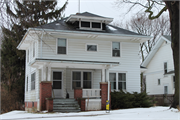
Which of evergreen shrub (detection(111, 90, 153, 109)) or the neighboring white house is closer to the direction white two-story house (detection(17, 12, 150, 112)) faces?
the evergreen shrub

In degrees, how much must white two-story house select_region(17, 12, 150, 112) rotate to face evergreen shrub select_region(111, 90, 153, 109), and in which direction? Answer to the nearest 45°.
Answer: approximately 45° to its left

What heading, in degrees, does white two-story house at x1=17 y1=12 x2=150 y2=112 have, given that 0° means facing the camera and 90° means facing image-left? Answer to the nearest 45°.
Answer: approximately 0°

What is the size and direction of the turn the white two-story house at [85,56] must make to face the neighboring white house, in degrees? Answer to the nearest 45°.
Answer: approximately 135° to its left
